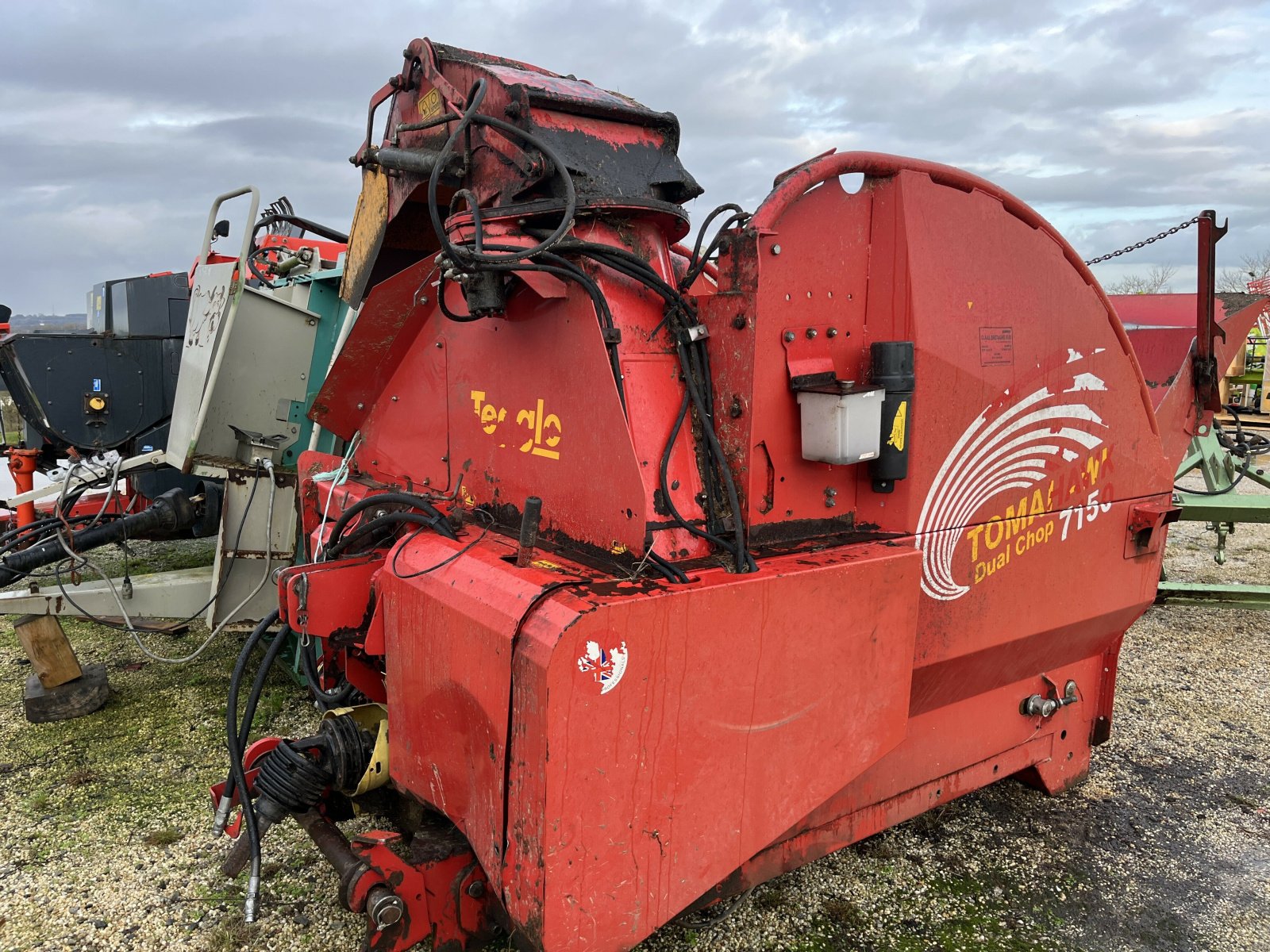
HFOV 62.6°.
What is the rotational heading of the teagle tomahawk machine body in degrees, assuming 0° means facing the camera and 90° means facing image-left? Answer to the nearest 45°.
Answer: approximately 45°

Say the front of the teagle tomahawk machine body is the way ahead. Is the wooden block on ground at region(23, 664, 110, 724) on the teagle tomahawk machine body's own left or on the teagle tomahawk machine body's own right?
on the teagle tomahawk machine body's own right
